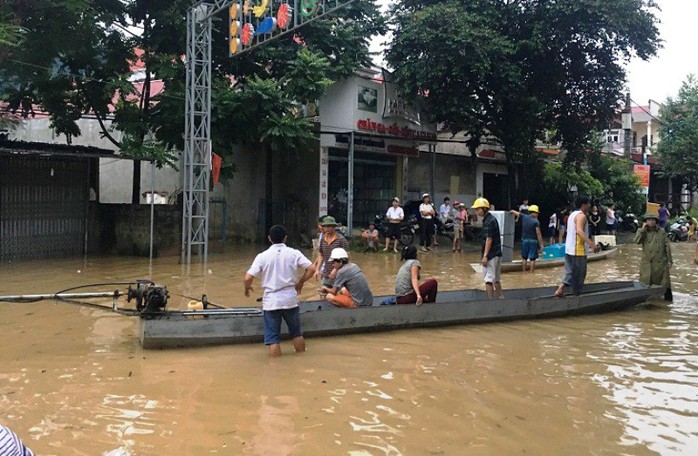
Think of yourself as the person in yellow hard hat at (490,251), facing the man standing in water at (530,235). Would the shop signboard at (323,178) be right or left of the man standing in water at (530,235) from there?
left

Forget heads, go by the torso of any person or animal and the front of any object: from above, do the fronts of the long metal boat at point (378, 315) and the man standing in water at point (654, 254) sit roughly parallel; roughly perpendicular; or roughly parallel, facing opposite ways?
roughly perpendicular

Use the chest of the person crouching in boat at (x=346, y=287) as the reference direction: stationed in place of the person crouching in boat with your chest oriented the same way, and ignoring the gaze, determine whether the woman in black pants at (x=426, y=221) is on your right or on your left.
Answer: on your right

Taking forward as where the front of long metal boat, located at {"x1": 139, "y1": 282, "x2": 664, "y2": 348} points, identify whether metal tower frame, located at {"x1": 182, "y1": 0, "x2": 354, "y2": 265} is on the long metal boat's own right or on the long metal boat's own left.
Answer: on the long metal boat's own left

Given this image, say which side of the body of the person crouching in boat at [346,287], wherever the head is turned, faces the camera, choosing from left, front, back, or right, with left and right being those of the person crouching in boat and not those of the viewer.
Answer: left

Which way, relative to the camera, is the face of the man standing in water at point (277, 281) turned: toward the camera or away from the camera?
away from the camera

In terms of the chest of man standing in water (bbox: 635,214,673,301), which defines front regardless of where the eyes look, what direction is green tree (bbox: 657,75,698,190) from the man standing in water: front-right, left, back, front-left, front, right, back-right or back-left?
back

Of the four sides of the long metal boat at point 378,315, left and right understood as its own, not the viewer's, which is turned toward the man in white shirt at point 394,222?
left

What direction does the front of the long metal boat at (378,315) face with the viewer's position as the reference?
facing to the right of the viewer

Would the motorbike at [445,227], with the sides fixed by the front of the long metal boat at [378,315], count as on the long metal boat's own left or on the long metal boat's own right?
on the long metal boat's own left
